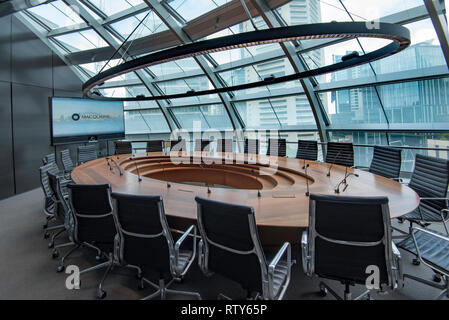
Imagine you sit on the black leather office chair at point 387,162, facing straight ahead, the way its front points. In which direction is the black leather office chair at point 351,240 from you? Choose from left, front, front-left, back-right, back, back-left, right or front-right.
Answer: front-left

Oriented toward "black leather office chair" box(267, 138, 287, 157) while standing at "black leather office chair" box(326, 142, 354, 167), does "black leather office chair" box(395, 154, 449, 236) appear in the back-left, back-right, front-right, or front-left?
back-left

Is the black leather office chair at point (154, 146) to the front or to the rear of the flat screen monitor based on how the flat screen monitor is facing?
to the front

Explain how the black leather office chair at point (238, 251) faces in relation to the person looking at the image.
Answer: facing away from the viewer and to the right of the viewer

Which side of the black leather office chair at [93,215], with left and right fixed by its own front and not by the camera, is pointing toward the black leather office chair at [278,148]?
front

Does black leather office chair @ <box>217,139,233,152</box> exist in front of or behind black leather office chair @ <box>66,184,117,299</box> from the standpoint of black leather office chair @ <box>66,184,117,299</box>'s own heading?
in front

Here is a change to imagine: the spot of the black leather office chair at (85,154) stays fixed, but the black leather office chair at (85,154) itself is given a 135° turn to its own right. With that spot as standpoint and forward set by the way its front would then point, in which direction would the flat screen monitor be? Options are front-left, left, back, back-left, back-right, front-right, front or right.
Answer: right

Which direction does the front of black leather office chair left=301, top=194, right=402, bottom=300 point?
away from the camera

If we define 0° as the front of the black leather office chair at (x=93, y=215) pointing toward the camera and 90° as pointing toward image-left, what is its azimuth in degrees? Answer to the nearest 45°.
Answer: approximately 225°

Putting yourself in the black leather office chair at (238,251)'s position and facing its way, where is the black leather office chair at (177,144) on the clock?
the black leather office chair at (177,144) is roughly at 10 o'clock from the black leather office chair at (238,251).
